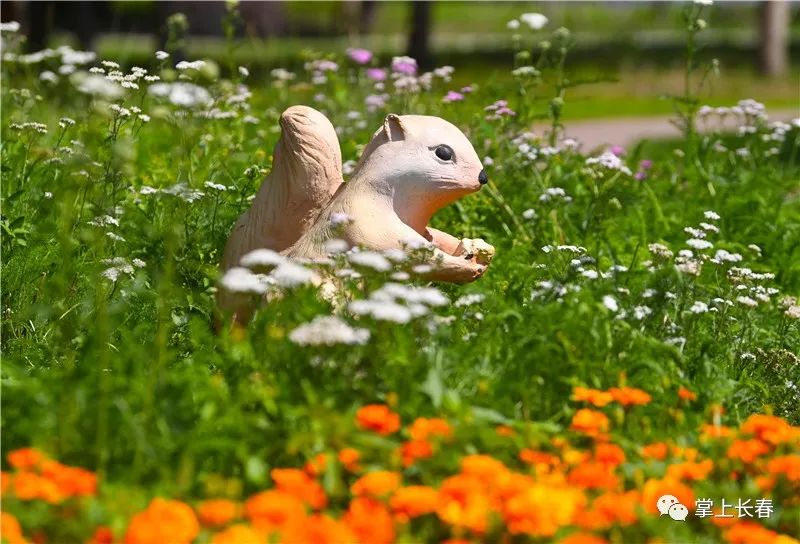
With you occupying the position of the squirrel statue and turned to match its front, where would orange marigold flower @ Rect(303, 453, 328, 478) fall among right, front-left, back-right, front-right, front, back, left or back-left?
right

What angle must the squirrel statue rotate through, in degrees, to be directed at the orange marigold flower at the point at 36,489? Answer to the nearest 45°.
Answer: approximately 135° to its right

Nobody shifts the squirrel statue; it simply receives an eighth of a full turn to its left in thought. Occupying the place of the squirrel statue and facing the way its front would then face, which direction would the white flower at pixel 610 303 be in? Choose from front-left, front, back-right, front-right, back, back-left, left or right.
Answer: right

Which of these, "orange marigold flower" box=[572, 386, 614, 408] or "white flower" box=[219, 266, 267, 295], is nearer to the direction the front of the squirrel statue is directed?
the orange marigold flower

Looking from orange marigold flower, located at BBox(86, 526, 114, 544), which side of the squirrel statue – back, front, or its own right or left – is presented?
right

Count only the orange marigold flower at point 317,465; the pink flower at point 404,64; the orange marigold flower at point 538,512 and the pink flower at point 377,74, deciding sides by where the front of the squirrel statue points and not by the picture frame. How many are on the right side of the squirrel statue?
2

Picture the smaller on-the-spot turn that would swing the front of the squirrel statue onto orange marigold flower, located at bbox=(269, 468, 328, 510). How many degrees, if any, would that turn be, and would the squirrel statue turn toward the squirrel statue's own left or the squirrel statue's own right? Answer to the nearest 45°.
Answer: approximately 90° to the squirrel statue's own right

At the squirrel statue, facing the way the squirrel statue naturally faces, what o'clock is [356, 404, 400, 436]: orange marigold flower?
The orange marigold flower is roughly at 3 o'clock from the squirrel statue.

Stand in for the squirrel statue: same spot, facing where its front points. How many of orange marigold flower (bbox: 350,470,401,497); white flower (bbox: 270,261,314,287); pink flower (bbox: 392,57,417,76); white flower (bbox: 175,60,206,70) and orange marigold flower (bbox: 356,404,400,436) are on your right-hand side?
3

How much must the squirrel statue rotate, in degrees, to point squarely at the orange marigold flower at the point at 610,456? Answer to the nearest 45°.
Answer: approximately 45° to its right

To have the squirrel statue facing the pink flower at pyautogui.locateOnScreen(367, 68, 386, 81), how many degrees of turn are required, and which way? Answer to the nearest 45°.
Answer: approximately 90° to its left

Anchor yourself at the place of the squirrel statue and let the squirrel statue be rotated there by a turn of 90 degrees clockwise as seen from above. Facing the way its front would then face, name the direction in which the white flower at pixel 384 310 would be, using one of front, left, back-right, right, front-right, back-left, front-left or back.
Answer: front

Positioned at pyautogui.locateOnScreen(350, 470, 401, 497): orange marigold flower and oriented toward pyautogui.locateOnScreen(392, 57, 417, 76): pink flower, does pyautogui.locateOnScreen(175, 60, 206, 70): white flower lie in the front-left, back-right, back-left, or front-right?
front-left

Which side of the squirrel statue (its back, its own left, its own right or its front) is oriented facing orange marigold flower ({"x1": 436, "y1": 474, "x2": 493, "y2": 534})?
right

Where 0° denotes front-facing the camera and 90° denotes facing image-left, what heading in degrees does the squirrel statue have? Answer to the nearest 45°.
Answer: approximately 270°

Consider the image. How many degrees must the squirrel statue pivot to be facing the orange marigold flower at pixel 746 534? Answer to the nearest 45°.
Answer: approximately 45° to its right

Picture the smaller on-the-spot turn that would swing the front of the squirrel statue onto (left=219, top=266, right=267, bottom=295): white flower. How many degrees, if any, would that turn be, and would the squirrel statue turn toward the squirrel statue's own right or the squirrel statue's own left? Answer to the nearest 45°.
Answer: approximately 90° to the squirrel statue's own right

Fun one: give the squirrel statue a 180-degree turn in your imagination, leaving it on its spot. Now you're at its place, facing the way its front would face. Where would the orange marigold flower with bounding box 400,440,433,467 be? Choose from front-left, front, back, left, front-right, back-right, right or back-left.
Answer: left
